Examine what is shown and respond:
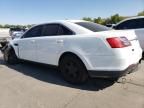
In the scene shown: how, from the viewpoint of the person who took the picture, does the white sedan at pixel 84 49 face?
facing away from the viewer and to the left of the viewer
